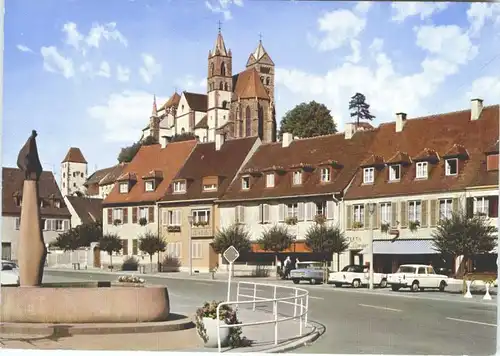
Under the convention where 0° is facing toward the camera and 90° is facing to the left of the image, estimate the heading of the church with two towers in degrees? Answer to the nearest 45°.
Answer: approximately 135°

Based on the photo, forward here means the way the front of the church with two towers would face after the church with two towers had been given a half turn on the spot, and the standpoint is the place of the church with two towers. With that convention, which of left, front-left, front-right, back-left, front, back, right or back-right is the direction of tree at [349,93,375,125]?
front

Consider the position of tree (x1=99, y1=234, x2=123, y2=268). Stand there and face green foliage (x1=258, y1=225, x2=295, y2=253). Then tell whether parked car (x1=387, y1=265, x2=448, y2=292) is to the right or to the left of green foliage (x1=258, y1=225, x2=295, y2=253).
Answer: right
